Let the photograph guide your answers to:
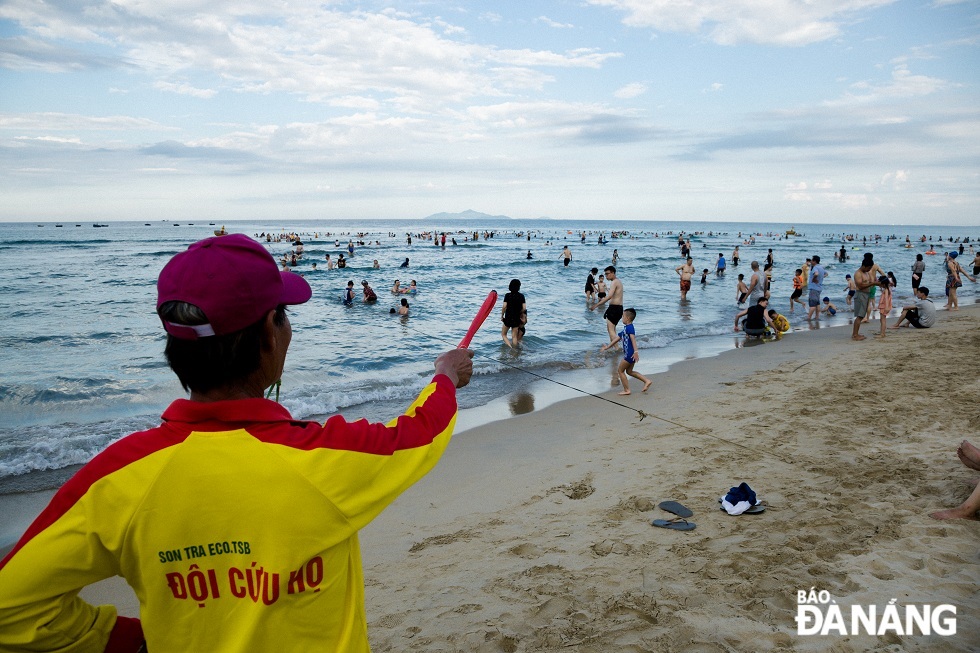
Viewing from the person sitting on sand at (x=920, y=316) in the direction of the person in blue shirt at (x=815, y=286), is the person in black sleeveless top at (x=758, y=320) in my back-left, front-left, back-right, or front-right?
front-left

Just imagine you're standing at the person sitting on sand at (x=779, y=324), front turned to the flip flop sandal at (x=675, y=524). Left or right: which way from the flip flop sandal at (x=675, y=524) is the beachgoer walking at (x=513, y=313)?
right

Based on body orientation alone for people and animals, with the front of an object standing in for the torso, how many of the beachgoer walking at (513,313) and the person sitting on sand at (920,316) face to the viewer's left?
1

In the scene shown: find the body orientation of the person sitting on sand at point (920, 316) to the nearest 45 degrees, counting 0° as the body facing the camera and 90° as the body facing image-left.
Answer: approximately 90°

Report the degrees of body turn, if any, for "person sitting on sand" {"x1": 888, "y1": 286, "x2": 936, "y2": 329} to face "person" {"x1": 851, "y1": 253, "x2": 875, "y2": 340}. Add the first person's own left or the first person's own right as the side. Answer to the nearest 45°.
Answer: approximately 45° to the first person's own left

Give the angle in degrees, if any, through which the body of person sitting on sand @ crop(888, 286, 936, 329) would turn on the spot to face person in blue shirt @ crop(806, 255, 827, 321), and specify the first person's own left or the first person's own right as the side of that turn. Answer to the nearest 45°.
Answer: approximately 45° to the first person's own right

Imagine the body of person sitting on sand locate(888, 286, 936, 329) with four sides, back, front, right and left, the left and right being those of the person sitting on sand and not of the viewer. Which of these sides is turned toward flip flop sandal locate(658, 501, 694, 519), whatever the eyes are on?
left

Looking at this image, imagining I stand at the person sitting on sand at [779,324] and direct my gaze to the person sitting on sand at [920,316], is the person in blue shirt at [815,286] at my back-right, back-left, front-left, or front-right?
front-left

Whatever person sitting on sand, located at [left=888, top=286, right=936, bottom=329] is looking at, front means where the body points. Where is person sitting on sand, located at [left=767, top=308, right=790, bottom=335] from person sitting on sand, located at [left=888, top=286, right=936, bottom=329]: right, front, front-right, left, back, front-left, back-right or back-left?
front-left

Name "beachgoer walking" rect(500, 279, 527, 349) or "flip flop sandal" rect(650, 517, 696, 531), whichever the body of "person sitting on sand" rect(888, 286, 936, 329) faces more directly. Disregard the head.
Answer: the beachgoer walking
